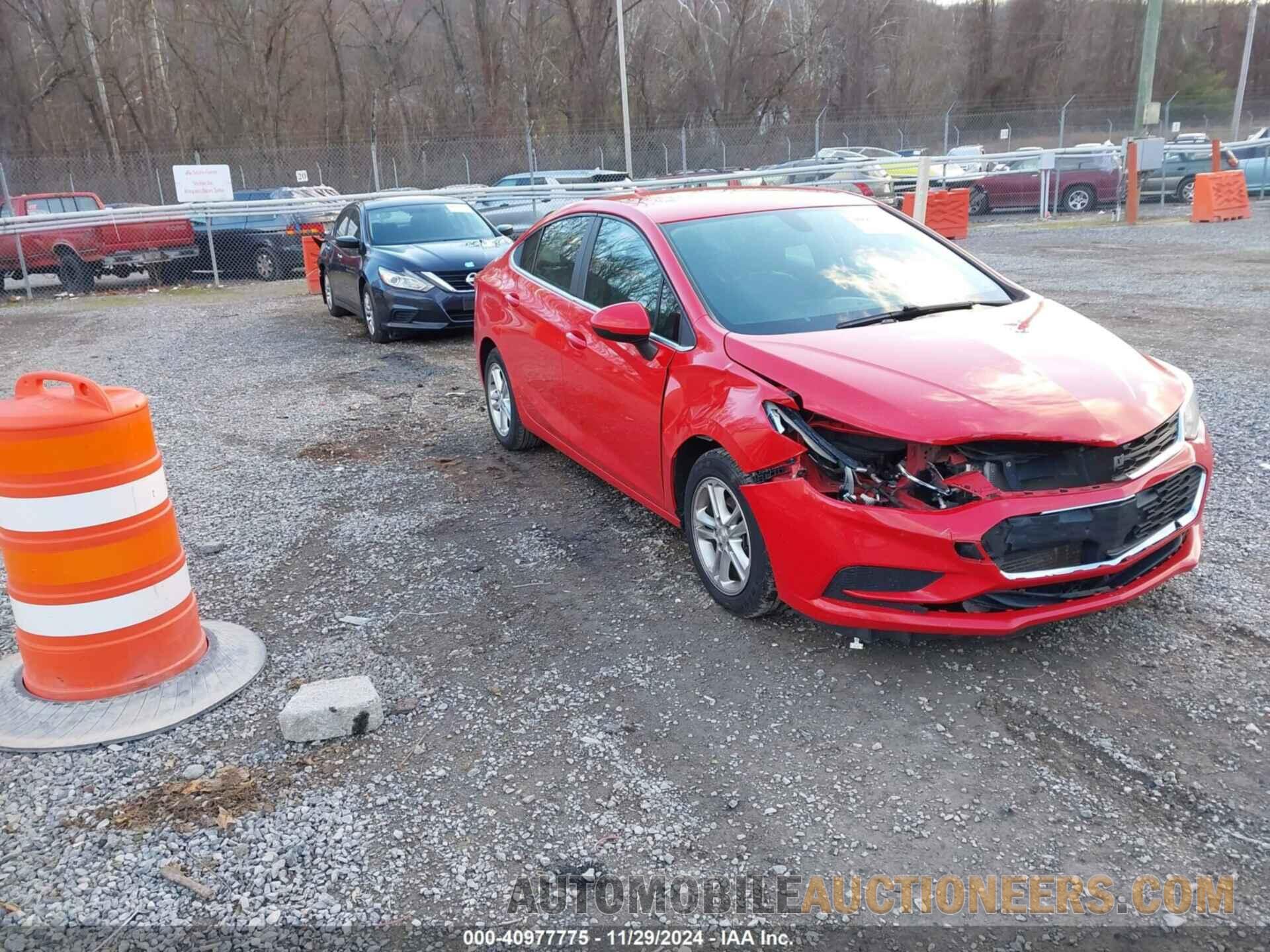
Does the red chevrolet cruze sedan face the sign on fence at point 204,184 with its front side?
no

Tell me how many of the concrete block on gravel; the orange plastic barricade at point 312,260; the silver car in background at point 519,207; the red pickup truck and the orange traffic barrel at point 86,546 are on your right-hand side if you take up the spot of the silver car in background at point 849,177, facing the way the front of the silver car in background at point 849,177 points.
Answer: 0

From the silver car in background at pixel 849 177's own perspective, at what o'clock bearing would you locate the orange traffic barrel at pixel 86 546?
The orange traffic barrel is roughly at 8 o'clock from the silver car in background.

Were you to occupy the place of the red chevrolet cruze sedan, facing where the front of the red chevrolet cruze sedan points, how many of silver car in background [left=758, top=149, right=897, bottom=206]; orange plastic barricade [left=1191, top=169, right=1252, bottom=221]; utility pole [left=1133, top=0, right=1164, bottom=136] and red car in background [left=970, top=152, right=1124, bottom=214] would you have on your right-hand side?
0

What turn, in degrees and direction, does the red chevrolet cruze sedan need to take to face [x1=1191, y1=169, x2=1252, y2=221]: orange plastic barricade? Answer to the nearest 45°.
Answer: approximately 135° to its left

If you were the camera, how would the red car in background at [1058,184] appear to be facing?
facing to the left of the viewer

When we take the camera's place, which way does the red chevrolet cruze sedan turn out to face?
facing the viewer and to the right of the viewer

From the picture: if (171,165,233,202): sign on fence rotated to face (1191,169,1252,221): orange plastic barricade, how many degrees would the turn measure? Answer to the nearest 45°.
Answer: approximately 45° to its left

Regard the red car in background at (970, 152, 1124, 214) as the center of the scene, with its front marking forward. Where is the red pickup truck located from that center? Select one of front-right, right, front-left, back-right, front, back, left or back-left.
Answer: front-left

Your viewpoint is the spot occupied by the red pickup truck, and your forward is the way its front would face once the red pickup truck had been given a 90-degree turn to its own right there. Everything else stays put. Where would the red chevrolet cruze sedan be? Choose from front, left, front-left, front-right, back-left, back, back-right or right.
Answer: back-right

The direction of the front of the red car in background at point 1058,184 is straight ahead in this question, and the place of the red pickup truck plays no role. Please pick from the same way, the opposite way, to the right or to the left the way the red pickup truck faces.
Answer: the same way

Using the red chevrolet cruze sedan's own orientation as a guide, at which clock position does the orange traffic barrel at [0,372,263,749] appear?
The orange traffic barrel is roughly at 4 o'clock from the red chevrolet cruze sedan.

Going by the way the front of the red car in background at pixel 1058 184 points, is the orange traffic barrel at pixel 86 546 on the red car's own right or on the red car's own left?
on the red car's own left

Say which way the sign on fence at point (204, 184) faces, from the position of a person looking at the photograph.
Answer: facing the viewer

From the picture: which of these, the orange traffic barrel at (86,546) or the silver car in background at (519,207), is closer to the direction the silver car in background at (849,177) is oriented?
the silver car in background

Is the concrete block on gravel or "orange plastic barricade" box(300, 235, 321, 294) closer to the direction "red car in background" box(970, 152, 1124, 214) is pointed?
the orange plastic barricade

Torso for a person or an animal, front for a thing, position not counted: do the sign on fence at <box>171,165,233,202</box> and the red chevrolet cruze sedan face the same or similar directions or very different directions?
same or similar directions

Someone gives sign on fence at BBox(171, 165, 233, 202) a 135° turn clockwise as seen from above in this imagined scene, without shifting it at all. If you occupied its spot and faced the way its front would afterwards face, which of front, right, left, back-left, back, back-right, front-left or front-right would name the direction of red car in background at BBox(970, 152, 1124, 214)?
back-right

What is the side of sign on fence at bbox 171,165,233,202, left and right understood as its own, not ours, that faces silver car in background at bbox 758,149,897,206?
left
